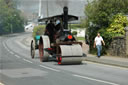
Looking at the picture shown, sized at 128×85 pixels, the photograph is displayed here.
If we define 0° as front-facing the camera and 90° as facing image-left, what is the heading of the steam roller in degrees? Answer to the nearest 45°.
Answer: approximately 315°

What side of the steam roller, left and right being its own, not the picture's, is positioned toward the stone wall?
left

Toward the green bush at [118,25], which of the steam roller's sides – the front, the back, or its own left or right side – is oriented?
left
